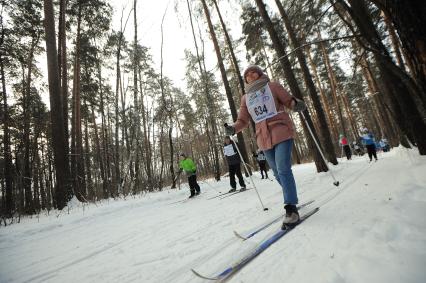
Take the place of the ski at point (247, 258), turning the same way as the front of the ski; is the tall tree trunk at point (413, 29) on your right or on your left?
on your left

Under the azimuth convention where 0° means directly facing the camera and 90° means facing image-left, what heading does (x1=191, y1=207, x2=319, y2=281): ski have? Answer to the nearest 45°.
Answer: approximately 45°

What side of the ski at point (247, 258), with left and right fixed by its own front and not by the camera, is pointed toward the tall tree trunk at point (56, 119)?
right

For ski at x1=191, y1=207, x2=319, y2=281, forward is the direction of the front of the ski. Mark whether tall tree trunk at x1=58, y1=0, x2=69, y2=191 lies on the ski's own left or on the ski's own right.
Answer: on the ski's own right

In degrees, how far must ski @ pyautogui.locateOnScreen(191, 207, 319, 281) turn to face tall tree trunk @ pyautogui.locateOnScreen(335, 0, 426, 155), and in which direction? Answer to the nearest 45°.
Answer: approximately 180°
